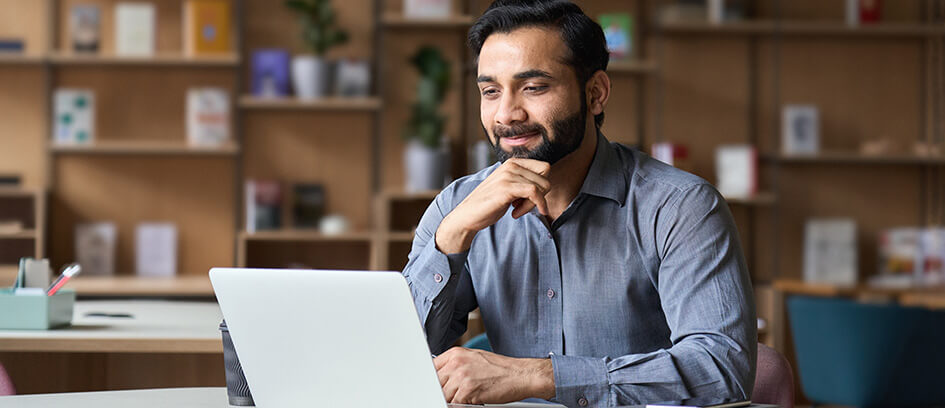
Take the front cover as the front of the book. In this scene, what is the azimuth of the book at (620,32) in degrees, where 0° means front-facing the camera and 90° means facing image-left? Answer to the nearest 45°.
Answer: approximately 0°

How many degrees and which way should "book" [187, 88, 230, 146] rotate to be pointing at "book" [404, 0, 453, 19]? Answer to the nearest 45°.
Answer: approximately 90° to its left

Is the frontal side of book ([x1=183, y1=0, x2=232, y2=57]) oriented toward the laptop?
yes

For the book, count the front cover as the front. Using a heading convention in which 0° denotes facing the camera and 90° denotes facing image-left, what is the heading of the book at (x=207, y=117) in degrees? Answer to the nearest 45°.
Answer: approximately 0°

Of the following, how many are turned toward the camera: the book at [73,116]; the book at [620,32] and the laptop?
2

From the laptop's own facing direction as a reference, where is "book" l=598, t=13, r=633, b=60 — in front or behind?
in front

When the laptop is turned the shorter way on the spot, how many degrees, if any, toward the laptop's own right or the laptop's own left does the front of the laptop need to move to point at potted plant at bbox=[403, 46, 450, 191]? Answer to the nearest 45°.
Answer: approximately 45° to the laptop's own left

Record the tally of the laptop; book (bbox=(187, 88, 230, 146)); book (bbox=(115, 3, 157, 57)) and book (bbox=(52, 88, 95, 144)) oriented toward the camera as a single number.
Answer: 3

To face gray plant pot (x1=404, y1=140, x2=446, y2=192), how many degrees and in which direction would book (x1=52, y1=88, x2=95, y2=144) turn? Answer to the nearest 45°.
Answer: approximately 90° to its left
